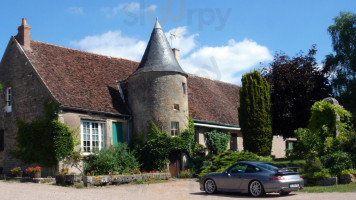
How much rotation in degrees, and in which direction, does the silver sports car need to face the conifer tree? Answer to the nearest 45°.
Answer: approximately 45° to its right

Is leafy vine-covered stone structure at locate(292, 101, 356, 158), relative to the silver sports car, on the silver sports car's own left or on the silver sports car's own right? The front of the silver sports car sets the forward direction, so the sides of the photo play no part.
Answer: on the silver sports car's own right

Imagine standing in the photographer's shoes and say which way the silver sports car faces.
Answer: facing away from the viewer and to the left of the viewer

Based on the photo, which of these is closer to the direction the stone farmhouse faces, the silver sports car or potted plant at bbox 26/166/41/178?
the silver sports car

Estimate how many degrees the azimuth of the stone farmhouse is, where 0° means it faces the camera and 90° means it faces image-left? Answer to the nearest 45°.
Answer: approximately 315°

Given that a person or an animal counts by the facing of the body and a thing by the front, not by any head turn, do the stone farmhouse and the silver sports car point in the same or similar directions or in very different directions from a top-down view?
very different directions
